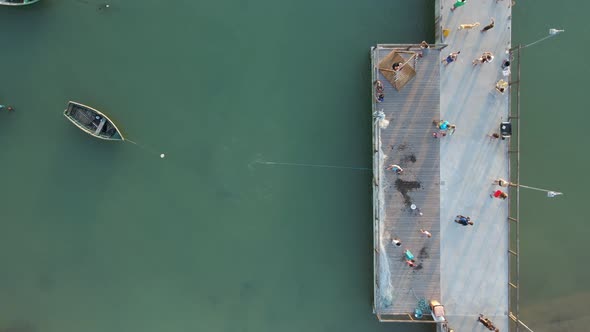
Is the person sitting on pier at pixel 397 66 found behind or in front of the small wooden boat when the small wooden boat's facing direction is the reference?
in front

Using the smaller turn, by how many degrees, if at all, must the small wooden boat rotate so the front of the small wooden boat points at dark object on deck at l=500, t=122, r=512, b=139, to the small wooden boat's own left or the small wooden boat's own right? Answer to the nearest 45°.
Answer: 0° — it already faces it

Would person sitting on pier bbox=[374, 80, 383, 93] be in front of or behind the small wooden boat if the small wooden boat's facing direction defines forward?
in front

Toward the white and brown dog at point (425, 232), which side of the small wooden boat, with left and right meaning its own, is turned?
front

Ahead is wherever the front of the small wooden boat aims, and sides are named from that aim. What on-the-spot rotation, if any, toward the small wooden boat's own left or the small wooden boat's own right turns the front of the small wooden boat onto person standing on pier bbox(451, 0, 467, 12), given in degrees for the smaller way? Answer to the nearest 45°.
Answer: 0° — it already faces them

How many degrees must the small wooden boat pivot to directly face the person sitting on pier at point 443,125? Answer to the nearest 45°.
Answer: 0° — it already faces them

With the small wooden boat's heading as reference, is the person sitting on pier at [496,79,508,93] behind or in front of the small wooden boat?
in front

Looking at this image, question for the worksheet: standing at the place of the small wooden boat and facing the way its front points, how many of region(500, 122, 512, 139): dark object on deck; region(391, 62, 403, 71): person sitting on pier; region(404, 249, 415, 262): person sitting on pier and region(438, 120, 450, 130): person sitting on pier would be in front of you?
4

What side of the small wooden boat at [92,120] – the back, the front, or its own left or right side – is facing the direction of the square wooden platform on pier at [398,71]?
front

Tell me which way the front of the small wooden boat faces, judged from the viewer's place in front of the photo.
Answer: facing the viewer and to the right of the viewer

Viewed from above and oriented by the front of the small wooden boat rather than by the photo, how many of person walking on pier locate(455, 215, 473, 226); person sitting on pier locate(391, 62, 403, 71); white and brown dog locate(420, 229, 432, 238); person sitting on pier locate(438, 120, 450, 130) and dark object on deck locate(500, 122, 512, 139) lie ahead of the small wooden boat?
5
